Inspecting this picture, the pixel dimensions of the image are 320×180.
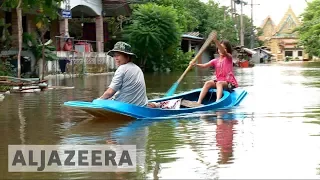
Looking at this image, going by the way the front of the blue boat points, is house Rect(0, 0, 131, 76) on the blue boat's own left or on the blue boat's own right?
on the blue boat's own right

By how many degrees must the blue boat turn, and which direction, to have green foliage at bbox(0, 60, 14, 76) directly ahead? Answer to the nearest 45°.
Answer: approximately 90° to its right

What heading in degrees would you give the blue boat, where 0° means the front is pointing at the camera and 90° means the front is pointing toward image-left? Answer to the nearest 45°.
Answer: approximately 45°

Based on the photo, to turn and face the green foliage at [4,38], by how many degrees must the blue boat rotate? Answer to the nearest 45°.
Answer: approximately 90° to its right
